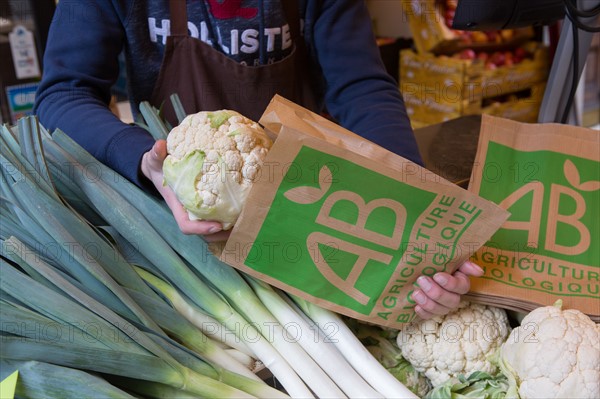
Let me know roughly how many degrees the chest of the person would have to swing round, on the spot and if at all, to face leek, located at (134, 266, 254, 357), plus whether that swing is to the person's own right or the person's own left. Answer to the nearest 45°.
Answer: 0° — they already face it

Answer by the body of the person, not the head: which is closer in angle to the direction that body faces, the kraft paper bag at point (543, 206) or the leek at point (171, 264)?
the leek

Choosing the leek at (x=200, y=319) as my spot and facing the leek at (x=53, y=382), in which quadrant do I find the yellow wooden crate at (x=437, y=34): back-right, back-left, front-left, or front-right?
back-right

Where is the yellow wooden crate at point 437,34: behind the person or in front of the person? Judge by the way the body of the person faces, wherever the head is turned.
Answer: behind

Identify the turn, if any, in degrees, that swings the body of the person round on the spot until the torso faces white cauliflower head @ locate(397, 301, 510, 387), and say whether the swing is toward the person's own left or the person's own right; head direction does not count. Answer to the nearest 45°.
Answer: approximately 45° to the person's own left

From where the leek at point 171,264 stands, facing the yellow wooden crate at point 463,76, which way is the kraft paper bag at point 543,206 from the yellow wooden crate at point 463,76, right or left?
right

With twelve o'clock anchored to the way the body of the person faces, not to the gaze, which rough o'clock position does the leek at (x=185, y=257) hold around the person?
The leek is roughly at 12 o'clock from the person.

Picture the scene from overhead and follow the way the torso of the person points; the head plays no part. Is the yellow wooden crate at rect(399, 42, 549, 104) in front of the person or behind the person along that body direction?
behind

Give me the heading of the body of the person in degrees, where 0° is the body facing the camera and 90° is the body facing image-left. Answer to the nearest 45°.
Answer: approximately 0°

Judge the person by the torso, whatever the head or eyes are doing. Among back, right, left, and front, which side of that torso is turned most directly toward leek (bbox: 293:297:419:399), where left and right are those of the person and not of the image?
front
